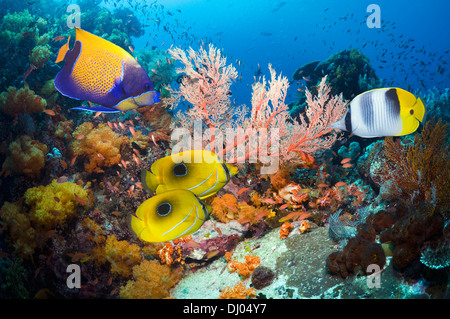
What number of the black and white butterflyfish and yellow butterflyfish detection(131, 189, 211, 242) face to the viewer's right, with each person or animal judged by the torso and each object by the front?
1

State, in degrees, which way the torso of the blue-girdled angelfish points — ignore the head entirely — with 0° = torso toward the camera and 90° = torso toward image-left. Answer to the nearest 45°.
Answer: approximately 270°
